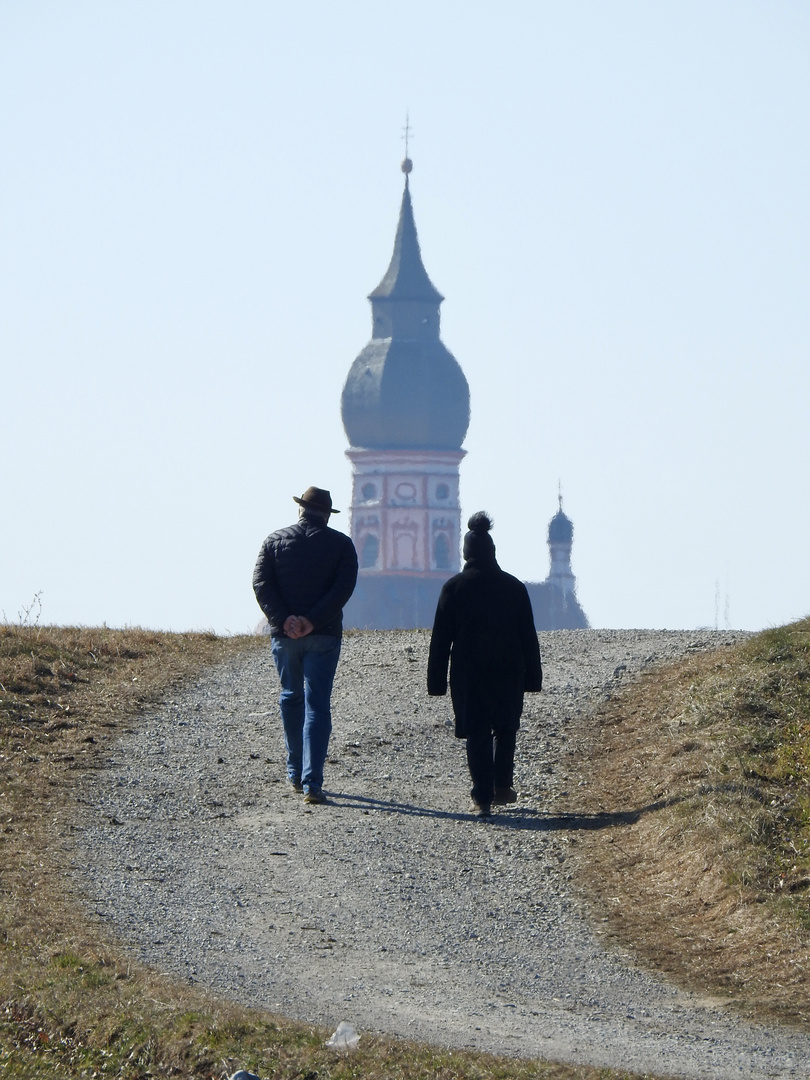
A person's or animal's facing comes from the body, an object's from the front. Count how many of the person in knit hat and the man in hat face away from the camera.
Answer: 2

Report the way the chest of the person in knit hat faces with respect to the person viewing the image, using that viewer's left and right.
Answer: facing away from the viewer

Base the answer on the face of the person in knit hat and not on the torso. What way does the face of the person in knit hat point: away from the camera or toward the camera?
away from the camera

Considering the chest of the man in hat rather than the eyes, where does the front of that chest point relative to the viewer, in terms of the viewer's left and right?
facing away from the viewer

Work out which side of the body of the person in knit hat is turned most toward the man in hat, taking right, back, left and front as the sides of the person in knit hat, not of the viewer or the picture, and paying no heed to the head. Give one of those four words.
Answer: left

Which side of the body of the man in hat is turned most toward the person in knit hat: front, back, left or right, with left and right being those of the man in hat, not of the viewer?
right
